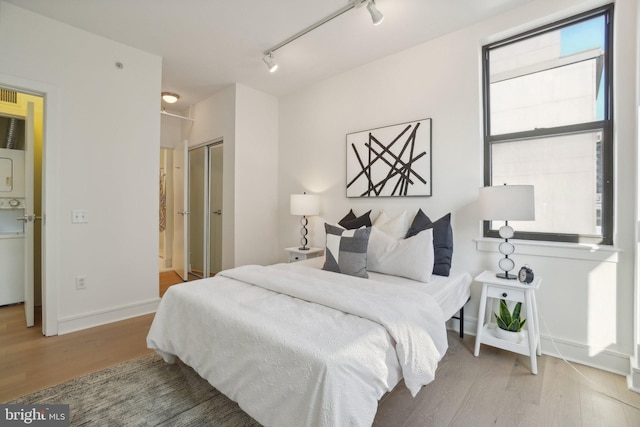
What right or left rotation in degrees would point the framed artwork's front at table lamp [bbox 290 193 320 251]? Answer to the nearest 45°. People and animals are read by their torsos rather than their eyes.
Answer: approximately 45° to its right

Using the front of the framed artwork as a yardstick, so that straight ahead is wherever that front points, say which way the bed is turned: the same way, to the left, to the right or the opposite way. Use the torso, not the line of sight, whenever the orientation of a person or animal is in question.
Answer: the same way

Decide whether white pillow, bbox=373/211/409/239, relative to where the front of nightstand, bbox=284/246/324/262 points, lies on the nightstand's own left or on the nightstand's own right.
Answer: on the nightstand's own left

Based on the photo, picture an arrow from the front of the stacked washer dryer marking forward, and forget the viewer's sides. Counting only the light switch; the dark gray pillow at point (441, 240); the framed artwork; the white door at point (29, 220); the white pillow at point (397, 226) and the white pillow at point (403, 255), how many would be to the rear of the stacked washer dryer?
0

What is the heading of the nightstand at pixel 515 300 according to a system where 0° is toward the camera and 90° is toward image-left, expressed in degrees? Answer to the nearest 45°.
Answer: approximately 45°

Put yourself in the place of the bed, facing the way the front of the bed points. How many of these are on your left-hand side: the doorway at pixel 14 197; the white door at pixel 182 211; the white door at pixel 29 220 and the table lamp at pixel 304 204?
0

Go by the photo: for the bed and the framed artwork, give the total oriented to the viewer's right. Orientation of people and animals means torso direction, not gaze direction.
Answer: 0

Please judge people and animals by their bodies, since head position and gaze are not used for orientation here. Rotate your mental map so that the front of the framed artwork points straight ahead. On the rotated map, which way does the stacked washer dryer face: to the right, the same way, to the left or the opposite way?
to the left

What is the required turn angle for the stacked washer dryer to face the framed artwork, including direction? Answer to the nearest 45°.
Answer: approximately 45° to its left

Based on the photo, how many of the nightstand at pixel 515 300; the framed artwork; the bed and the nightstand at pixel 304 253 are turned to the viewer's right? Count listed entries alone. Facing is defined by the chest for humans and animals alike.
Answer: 0

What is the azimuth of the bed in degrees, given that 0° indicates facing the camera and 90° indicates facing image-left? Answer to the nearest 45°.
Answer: approximately 45°

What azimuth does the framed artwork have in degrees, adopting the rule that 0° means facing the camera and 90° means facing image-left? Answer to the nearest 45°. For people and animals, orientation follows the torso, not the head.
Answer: approximately 45°

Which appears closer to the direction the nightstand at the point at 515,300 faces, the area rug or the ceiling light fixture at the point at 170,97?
the area rug

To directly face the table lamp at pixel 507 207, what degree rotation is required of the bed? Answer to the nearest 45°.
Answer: approximately 135° to its left

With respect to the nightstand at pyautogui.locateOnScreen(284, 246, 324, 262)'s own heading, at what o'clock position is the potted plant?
The potted plant is roughly at 9 o'clock from the nightstand.

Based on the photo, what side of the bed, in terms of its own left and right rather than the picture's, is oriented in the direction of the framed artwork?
back

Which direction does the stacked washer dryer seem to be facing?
toward the camera

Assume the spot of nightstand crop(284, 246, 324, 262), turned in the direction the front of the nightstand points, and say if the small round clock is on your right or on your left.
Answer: on your left

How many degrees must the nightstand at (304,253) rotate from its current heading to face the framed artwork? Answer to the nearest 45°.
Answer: approximately 90° to its left
